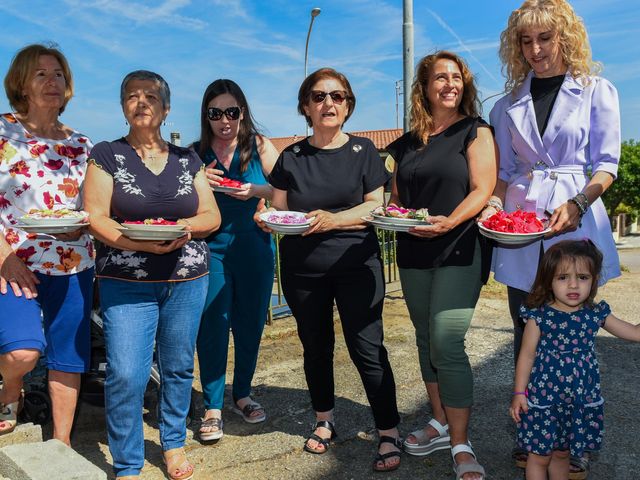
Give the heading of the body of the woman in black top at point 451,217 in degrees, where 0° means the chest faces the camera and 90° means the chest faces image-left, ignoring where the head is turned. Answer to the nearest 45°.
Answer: approximately 45°

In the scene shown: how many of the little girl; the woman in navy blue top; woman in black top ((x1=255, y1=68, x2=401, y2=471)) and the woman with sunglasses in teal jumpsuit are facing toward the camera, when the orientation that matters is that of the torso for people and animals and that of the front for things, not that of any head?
4

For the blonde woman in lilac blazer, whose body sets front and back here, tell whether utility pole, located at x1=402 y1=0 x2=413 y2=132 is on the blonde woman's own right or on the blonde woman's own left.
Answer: on the blonde woman's own right

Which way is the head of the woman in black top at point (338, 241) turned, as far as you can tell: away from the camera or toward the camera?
toward the camera

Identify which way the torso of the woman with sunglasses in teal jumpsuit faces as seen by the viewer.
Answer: toward the camera

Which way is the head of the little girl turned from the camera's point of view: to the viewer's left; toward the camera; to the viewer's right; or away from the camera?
toward the camera

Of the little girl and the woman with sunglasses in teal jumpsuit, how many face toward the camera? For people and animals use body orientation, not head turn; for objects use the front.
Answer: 2

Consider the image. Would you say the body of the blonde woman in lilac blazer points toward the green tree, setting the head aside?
no

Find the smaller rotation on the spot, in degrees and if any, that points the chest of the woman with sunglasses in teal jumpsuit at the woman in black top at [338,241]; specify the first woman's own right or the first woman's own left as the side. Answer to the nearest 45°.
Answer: approximately 45° to the first woman's own left

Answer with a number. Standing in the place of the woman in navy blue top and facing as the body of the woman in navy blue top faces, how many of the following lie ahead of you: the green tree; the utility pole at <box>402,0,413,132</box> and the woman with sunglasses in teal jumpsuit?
0

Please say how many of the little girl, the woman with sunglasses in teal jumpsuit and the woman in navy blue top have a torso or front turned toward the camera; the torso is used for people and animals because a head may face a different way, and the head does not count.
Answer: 3

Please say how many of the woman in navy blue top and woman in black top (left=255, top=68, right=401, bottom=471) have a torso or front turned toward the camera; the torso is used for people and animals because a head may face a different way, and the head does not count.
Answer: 2

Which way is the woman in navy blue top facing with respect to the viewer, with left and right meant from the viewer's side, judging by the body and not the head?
facing the viewer

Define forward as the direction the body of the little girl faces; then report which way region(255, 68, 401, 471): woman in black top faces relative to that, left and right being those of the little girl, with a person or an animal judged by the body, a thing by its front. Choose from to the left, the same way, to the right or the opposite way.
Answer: the same way

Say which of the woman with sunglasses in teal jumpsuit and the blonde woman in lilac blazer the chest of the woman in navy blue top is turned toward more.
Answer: the blonde woman in lilac blazer

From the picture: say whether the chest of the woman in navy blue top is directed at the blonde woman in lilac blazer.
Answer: no

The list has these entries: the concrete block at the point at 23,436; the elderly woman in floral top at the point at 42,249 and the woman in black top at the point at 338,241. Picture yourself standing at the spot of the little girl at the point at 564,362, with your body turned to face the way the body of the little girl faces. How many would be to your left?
0
